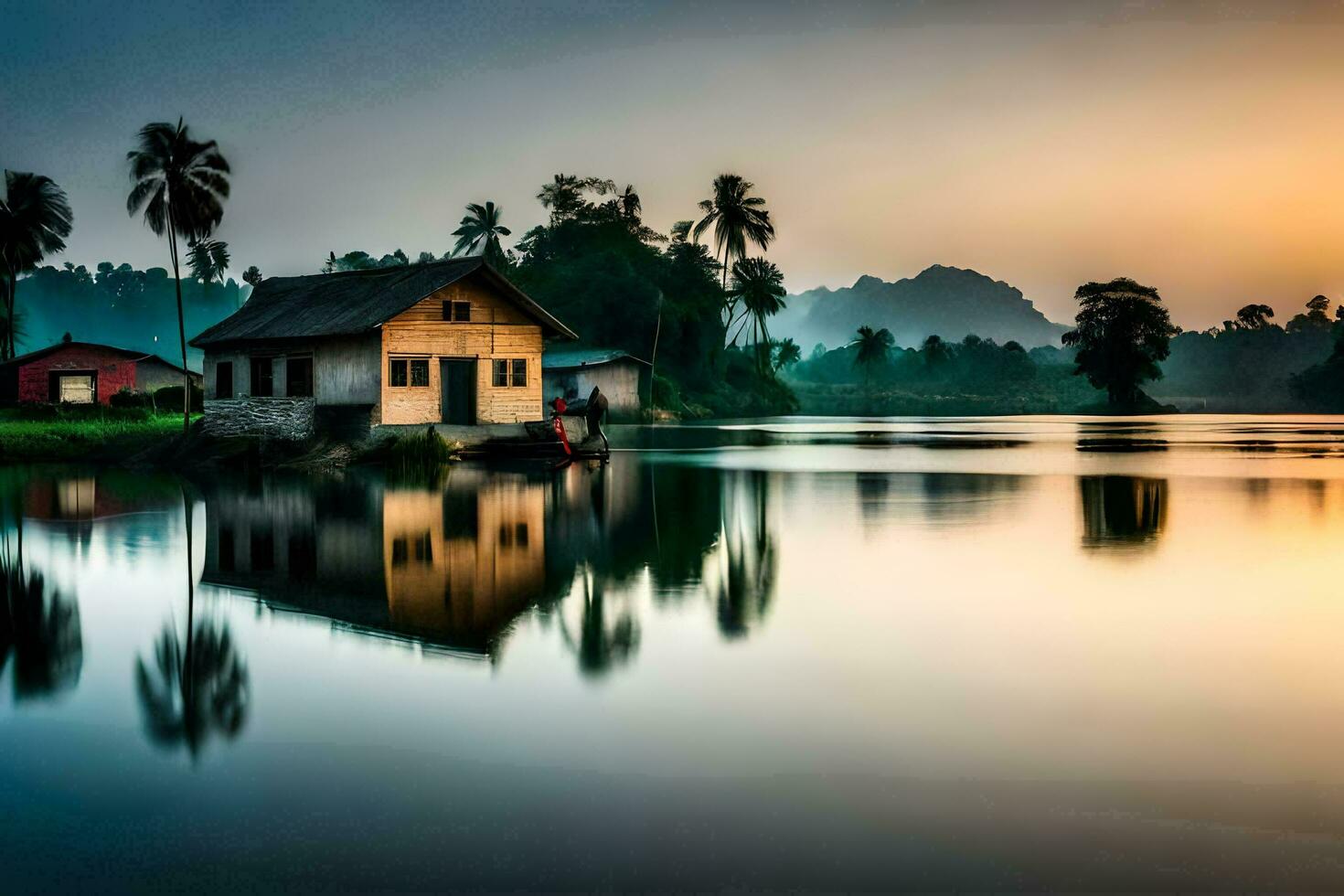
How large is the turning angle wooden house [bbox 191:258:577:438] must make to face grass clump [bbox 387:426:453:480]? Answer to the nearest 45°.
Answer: approximately 45° to its right

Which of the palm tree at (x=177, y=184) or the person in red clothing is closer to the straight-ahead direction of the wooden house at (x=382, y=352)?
the person in red clothing

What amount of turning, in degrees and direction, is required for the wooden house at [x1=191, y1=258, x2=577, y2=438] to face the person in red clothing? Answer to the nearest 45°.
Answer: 0° — it already faces them

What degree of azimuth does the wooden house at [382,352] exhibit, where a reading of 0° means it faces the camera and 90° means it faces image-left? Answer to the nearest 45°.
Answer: approximately 315°
